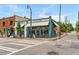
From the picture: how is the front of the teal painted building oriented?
toward the camera
